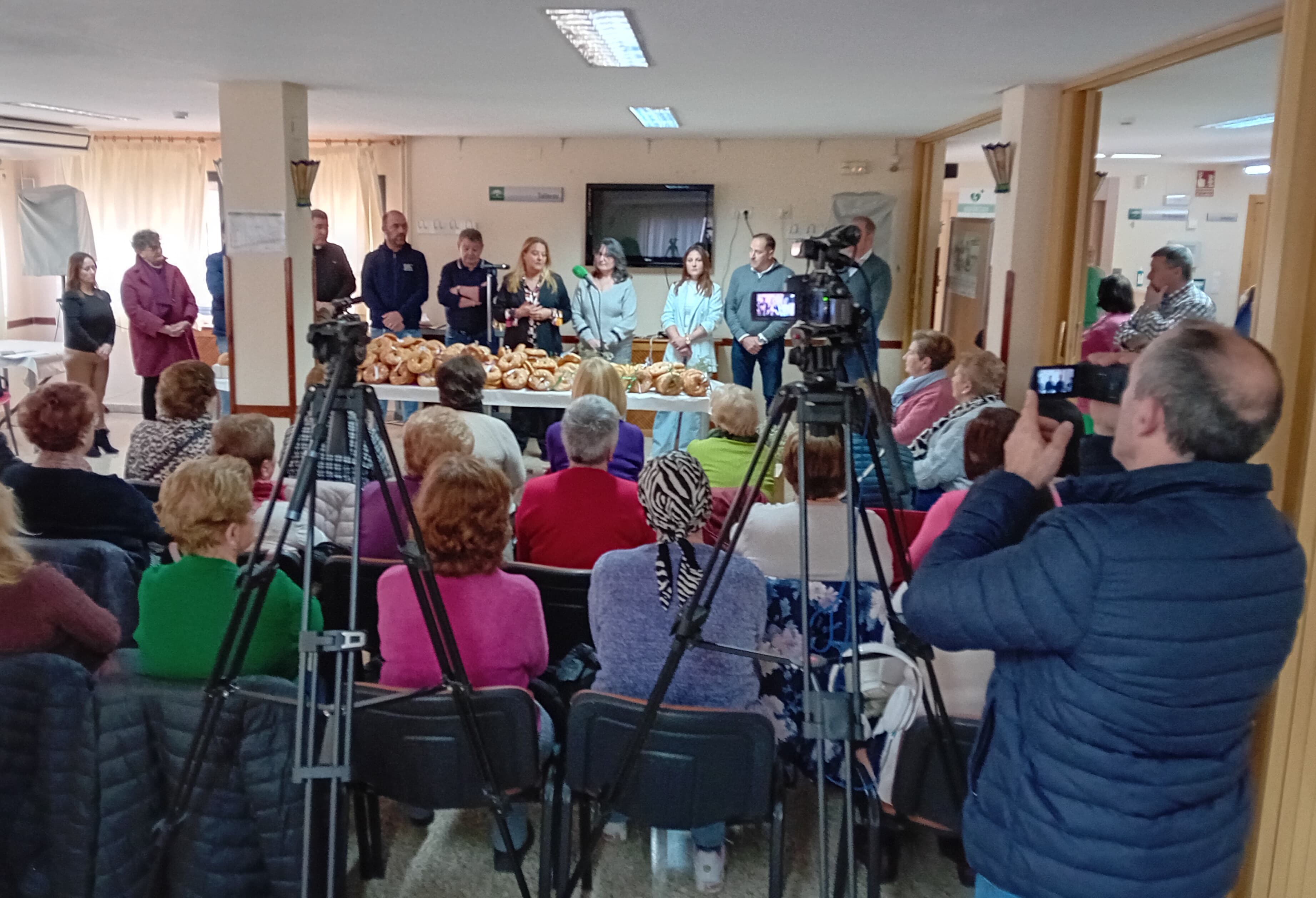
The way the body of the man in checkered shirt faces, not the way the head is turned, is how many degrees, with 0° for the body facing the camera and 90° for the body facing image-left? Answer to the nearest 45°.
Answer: approximately 90°

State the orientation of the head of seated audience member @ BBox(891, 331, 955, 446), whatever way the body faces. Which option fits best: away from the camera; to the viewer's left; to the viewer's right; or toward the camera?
to the viewer's left

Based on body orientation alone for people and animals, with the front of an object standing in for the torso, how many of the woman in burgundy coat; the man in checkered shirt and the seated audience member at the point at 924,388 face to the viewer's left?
2

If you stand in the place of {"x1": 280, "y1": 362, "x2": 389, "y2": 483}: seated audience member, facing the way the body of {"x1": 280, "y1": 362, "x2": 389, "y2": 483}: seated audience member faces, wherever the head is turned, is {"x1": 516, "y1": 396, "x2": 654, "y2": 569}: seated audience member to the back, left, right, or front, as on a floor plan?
right

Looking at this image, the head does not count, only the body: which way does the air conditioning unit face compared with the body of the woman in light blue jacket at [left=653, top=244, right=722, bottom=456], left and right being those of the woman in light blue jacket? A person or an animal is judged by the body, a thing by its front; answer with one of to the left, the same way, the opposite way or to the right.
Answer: to the left

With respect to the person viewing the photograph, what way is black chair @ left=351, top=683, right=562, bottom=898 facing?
facing away from the viewer

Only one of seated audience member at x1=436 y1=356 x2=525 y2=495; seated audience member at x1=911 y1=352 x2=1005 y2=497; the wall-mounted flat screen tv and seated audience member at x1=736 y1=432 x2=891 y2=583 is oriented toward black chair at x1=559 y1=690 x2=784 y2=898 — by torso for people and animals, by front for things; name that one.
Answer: the wall-mounted flat screen tv

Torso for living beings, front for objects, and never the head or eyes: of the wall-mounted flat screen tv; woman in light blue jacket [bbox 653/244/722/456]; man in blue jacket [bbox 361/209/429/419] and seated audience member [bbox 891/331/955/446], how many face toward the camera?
3

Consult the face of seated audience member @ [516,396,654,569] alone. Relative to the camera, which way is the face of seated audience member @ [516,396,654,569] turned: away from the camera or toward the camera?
away from the camera

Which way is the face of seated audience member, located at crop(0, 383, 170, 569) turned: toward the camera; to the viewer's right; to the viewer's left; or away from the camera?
away from the camera

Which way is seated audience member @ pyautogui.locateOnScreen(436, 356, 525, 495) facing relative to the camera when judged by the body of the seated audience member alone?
away from the camera

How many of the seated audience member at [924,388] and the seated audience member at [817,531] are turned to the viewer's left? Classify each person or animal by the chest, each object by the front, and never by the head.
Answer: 1

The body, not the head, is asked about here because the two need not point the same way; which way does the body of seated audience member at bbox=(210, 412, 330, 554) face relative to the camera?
away from the camera

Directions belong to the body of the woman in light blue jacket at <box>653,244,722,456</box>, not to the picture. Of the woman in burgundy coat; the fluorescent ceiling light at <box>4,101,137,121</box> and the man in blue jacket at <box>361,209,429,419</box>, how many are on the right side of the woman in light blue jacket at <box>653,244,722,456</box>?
3

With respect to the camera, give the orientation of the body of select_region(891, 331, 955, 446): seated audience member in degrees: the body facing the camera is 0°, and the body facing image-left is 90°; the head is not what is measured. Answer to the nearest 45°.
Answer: approximately 90°
